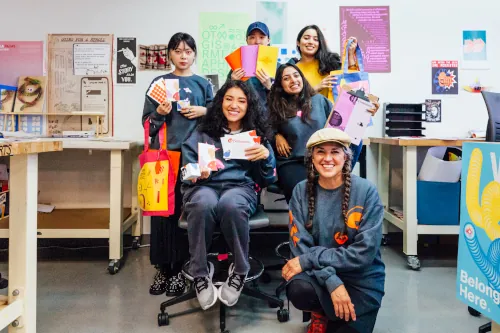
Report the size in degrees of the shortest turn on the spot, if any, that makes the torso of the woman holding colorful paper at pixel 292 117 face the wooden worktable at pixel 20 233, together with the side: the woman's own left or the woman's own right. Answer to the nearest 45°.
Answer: approximately 45° to the woman's own right

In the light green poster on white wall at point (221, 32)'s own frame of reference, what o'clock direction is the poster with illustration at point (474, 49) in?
The poster with illustration is roughly at 9 o'clock from the light green poster on white wall.

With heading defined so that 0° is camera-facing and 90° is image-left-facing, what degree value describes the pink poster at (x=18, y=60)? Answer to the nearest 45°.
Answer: approximately 0°

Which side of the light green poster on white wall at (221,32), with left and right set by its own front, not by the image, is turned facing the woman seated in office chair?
front

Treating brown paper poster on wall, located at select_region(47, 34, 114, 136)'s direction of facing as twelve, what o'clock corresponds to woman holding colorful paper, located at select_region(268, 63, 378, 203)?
The woman holding colorful paper is roughly at 11 o'clock from the brown paper poster on wall.

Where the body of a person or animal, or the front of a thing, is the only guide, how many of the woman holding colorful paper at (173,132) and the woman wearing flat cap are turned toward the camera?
2

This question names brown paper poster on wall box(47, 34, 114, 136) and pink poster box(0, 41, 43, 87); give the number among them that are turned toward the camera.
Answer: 2

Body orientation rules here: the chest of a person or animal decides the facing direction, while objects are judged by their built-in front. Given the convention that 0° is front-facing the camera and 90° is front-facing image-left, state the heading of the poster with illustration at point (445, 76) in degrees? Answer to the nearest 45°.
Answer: approximately 0°
